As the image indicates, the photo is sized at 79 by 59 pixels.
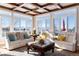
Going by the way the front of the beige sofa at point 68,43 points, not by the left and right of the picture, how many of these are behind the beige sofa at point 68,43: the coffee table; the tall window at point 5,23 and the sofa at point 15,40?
0

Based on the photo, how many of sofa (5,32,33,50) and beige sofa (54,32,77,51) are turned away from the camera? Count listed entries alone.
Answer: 0

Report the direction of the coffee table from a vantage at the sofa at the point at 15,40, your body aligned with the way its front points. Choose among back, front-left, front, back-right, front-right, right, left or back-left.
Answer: front

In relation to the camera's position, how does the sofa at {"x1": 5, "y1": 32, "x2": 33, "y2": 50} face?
facing the viewer and to the right of the viewer

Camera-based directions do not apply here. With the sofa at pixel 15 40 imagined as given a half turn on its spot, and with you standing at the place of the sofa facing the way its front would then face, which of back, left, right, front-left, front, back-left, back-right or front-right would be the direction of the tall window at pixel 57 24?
back-right

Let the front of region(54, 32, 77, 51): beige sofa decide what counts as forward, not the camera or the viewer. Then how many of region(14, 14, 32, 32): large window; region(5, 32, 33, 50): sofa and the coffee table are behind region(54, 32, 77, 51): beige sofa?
0

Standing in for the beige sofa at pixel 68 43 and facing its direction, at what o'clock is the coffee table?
The coffee table is roughly at 12 o'clock from the beige sofa.

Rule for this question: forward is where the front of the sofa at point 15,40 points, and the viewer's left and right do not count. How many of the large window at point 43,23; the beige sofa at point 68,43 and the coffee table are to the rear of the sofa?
0

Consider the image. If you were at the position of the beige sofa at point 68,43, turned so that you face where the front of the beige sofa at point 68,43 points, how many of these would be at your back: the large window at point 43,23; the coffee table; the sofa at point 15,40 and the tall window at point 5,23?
0

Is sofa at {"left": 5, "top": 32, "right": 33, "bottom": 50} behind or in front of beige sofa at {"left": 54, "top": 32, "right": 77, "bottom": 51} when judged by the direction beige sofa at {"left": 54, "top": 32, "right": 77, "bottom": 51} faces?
in front

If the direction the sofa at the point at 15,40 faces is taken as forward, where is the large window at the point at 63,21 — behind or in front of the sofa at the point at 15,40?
in front

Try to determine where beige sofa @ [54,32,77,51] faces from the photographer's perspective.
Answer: facing the viewer and to the left of the viewer
